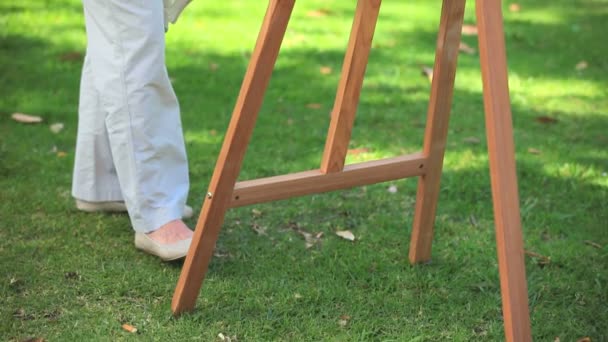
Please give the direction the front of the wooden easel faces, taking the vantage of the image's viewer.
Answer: facing away from the viewer and to the left of the viewer

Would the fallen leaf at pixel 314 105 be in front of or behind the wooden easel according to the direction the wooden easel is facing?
in front

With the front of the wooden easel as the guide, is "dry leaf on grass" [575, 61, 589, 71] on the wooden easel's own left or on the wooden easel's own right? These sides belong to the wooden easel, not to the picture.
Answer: on the wooden easel's own right

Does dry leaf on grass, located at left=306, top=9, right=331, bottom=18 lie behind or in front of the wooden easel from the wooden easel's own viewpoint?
in front

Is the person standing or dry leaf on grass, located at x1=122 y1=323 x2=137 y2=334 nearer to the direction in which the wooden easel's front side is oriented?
the person standing

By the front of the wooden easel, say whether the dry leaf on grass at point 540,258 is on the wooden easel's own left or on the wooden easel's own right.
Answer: on the wooden easel's own right

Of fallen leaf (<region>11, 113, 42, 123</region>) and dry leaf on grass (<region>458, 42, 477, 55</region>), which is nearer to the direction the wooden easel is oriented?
the fallen leaf

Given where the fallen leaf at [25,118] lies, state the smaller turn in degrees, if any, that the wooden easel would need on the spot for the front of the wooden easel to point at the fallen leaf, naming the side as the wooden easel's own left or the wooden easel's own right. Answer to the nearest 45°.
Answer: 0° — it already faces it

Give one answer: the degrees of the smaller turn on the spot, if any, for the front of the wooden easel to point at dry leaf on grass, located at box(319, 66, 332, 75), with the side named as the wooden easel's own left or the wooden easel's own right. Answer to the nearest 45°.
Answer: approximately 45° to the wooden easel's own right
